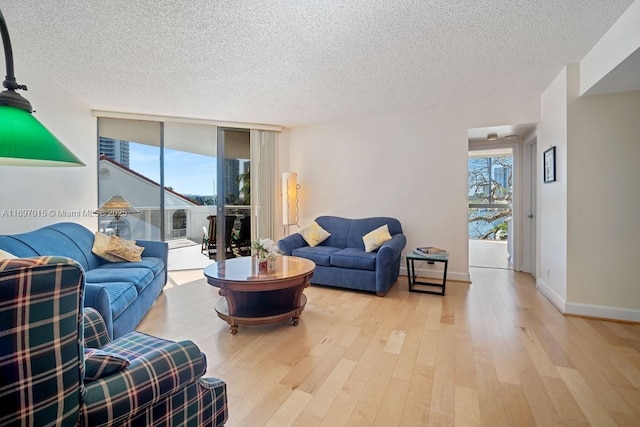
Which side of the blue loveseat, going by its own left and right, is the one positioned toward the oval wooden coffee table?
front

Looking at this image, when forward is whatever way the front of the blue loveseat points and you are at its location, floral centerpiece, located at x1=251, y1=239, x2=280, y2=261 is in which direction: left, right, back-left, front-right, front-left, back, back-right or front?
front

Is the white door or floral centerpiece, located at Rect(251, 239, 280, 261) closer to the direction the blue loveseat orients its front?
the floral centerpiece

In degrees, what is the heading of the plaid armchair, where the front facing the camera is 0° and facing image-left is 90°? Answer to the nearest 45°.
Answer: approximately 225°

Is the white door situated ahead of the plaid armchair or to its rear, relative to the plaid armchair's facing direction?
ahead

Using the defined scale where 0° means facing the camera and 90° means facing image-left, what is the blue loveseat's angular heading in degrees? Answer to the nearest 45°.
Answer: approximately 45°

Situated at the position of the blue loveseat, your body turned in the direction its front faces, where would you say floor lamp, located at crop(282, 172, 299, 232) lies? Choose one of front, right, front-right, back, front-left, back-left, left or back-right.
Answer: right

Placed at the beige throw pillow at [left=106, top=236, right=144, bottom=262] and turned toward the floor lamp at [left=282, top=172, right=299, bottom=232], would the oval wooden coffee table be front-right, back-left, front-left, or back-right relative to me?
front-right

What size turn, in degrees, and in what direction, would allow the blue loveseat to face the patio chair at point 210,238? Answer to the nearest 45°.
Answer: approximately 90° to its right

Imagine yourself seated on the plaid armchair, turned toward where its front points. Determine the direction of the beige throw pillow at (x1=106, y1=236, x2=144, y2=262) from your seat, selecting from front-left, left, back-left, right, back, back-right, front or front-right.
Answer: front-left

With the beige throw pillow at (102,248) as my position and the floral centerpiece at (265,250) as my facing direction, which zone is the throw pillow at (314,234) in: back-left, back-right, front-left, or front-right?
front-left
